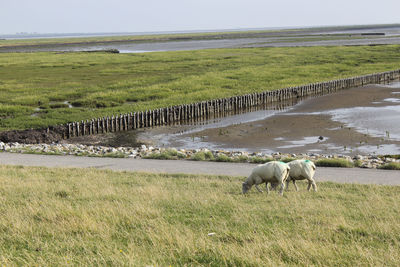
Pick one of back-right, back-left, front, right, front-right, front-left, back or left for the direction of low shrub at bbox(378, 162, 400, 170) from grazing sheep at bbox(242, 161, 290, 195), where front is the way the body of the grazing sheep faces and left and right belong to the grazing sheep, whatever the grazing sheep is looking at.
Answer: back-right

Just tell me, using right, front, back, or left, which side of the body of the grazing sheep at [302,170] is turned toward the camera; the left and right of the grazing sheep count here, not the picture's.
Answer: left

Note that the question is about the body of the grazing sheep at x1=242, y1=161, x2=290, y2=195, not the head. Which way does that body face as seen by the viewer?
to the viewer's left

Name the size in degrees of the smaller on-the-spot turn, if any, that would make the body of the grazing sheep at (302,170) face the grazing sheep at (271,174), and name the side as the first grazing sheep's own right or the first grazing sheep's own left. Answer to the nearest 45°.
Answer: approximately 45° to the first grazing sheep's own left

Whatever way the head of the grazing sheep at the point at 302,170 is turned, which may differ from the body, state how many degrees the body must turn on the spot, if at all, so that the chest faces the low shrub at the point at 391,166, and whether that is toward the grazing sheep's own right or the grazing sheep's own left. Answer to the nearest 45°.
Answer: approximately 135° to the grazing sheep's own right

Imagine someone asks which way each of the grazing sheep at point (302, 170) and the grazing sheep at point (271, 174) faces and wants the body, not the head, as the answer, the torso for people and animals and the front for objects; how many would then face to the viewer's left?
2

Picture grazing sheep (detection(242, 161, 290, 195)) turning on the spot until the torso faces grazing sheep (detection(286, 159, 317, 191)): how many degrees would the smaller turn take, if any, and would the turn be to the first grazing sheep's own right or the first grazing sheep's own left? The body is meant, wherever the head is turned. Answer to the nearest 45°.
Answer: approximately 135° to the first grazing sheep's own right

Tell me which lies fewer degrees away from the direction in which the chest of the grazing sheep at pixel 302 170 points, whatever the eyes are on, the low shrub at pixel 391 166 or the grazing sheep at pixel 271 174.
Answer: the grazing sheep
